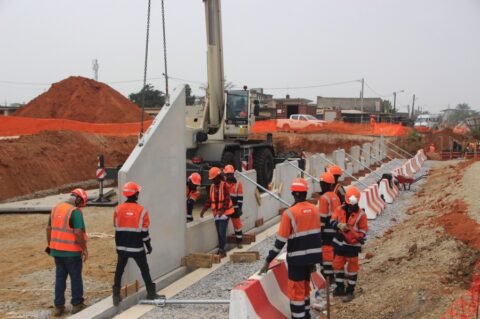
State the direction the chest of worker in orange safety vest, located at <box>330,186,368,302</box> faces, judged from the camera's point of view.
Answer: toward the camera

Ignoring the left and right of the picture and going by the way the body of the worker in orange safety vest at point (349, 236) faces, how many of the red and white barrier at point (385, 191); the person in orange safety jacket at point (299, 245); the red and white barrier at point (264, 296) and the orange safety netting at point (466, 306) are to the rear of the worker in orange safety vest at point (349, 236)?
1

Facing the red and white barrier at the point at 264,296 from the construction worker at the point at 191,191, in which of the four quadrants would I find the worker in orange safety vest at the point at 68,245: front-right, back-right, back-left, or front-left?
front-right

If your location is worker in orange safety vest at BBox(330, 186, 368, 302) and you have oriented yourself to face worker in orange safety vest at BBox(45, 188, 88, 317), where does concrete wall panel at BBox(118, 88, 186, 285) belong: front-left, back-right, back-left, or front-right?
front-right

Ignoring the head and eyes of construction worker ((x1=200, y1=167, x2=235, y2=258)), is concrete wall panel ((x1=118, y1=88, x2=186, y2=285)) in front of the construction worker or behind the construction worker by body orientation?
in front

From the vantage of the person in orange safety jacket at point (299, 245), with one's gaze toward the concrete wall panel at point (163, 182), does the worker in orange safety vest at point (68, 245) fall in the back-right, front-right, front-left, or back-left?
front-left

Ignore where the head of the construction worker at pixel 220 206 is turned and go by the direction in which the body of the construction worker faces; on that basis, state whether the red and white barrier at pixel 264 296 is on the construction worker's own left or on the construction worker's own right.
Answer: on the construction worker's own left

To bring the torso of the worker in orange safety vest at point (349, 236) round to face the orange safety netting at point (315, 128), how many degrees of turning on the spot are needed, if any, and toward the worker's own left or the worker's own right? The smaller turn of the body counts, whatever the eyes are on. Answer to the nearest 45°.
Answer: approximately 180°

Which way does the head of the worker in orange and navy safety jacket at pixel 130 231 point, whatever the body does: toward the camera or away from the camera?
away from the camera

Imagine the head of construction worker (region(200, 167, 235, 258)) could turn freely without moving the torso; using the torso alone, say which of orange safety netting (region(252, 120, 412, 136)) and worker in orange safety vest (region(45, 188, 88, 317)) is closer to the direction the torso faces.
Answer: the worker in orange safety vest

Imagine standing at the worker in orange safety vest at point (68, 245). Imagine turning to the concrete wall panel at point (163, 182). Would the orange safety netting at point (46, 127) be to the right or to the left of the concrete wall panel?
left

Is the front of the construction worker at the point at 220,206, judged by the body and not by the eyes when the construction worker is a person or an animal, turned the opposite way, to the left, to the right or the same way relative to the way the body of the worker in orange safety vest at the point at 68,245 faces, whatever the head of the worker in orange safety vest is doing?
the opposite way
